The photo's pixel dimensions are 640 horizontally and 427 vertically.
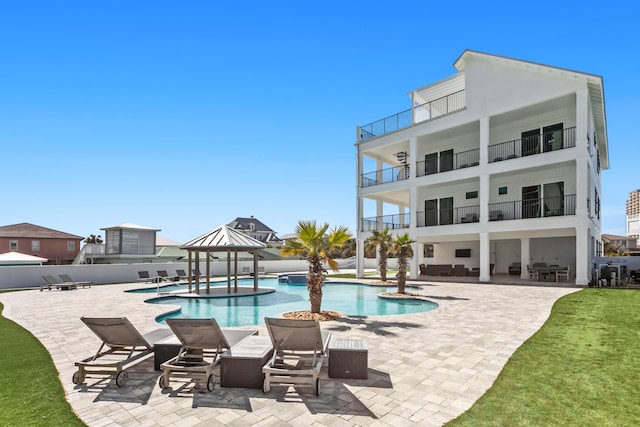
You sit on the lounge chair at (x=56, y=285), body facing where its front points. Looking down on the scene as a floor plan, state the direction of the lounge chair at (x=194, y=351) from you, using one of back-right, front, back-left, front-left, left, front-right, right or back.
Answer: right

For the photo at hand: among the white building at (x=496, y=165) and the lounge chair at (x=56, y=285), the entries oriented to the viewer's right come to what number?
1

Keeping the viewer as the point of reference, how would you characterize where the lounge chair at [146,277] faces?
facing the viewer and to the right of the viewer

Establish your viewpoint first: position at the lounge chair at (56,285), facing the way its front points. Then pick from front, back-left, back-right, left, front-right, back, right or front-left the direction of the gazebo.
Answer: front-right

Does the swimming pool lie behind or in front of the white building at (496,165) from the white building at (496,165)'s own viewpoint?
in front

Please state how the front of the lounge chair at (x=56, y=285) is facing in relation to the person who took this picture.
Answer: facing to the right of the viewer
